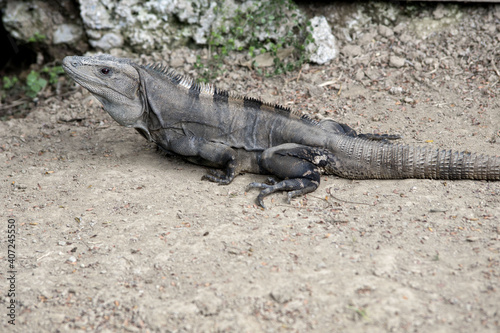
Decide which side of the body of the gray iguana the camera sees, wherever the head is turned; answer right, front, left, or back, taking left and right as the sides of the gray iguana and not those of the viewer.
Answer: left
